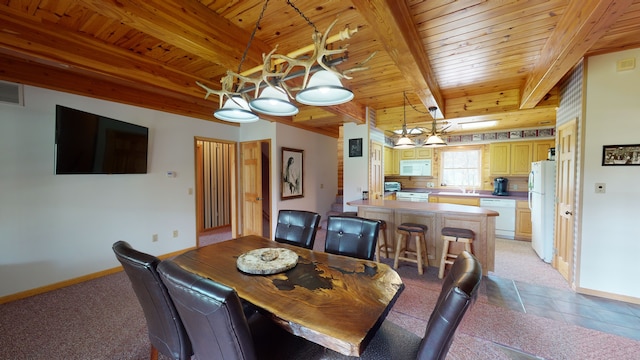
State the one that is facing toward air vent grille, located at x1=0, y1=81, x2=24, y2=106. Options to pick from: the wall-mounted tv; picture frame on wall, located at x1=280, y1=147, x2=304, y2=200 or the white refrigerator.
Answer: the white refrigerator

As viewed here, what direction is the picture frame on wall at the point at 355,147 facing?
toward the camera

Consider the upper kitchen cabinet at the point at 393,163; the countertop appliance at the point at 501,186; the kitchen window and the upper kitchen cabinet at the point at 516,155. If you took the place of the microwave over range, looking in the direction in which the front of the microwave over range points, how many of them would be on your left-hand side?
3

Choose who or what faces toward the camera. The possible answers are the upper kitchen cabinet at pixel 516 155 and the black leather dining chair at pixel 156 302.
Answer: the upper kitchen cabinet

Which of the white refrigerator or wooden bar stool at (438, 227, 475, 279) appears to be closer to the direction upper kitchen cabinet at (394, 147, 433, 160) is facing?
the wooden bar stool

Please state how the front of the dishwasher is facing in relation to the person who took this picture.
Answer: facing the viewer

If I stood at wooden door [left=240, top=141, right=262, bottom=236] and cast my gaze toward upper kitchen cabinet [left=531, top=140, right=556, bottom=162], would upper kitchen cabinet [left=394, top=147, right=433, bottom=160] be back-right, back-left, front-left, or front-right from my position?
front-left

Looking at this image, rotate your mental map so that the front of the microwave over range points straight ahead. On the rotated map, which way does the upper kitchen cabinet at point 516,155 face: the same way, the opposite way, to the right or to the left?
the same way

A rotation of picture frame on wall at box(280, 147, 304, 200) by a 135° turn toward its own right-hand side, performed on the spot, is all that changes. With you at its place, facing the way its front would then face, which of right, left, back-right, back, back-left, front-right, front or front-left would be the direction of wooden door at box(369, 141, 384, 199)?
back

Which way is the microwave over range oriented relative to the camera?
toward the camera

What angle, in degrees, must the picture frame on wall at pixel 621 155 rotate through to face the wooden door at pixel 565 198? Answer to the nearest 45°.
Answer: approximately 135° to its right

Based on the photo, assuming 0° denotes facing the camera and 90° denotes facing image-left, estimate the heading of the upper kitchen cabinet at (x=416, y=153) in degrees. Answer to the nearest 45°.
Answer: approximately 0°
